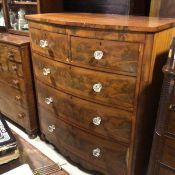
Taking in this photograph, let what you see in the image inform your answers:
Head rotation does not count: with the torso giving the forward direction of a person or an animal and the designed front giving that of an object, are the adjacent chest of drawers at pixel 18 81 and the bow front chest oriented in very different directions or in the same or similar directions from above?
same or similar directions

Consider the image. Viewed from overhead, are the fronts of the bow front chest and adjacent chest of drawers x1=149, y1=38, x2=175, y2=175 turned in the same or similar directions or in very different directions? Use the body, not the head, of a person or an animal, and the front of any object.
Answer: same or similar directions

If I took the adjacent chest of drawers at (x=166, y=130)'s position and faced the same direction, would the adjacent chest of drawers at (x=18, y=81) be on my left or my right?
on my right

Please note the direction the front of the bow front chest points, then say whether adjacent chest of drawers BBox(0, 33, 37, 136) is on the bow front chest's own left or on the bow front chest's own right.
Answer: on the bow front chest's own right

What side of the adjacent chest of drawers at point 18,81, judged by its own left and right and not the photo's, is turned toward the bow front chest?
left

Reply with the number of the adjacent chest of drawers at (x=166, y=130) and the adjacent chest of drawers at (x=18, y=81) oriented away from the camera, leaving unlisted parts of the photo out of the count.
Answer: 0

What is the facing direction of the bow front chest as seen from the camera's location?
facing the viewer and to the left of the viewer
